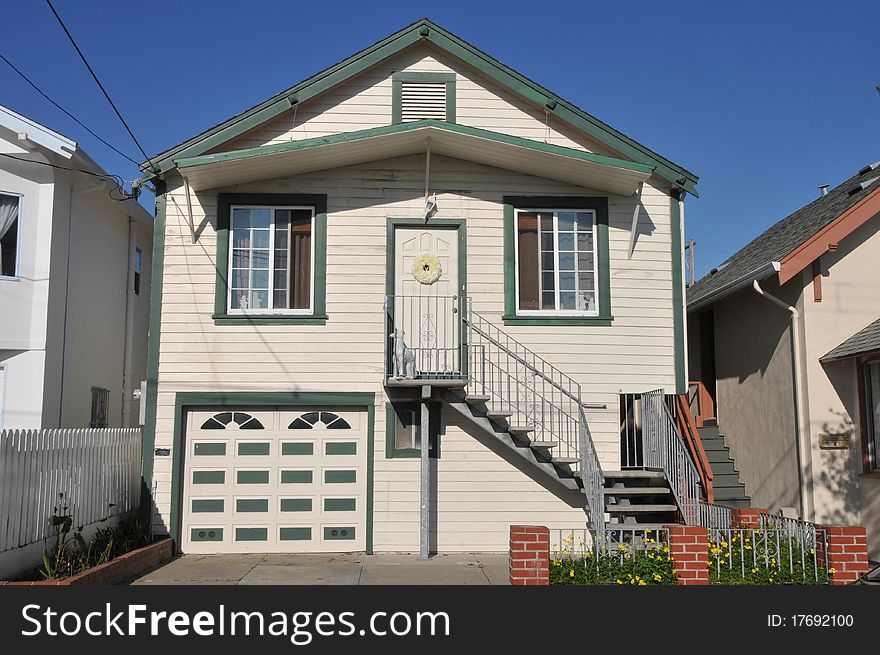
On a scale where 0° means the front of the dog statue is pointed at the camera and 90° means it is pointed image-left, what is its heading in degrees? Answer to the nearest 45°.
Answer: approximately 45°

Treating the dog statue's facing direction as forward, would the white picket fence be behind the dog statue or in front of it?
in front

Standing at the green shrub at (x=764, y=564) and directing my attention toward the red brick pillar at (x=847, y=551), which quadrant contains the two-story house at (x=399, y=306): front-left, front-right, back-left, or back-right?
back-left

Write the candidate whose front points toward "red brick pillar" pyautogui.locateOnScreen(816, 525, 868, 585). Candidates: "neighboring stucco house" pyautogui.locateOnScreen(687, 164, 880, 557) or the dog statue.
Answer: the neighboring stucco house

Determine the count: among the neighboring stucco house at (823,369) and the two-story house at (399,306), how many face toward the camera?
2

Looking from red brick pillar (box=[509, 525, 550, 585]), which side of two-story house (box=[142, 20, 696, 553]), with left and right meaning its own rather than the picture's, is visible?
front

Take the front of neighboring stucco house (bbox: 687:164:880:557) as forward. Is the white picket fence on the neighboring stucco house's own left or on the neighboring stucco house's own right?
on the neighboring stucco house's own right

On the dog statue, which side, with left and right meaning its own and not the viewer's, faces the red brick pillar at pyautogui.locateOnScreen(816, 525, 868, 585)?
left

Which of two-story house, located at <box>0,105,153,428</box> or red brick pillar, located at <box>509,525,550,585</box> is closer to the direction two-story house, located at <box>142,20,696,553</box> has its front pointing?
the red brick pillar

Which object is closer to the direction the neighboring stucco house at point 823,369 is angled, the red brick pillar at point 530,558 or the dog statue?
the red brick pillar

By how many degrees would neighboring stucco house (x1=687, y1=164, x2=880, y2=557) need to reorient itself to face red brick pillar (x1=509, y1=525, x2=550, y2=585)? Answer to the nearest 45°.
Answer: approximately 45° to its right
